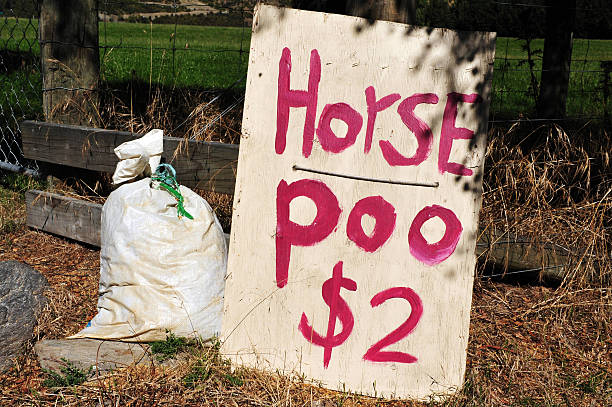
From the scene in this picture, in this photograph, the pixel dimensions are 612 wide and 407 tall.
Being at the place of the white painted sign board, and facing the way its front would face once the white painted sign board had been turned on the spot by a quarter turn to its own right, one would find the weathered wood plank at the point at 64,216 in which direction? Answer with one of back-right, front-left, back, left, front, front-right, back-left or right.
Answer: front-right

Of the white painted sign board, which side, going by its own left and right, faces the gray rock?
right

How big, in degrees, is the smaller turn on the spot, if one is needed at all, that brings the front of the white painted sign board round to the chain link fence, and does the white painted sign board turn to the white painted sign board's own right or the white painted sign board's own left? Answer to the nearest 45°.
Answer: approximately 135° to the white painted sign board's own right

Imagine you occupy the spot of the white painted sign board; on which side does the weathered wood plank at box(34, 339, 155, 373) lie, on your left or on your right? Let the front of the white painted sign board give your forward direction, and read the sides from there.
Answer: on your right

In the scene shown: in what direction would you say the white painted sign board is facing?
toward the camera

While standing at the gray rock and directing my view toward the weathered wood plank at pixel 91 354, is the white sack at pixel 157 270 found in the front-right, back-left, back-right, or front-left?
front-left
